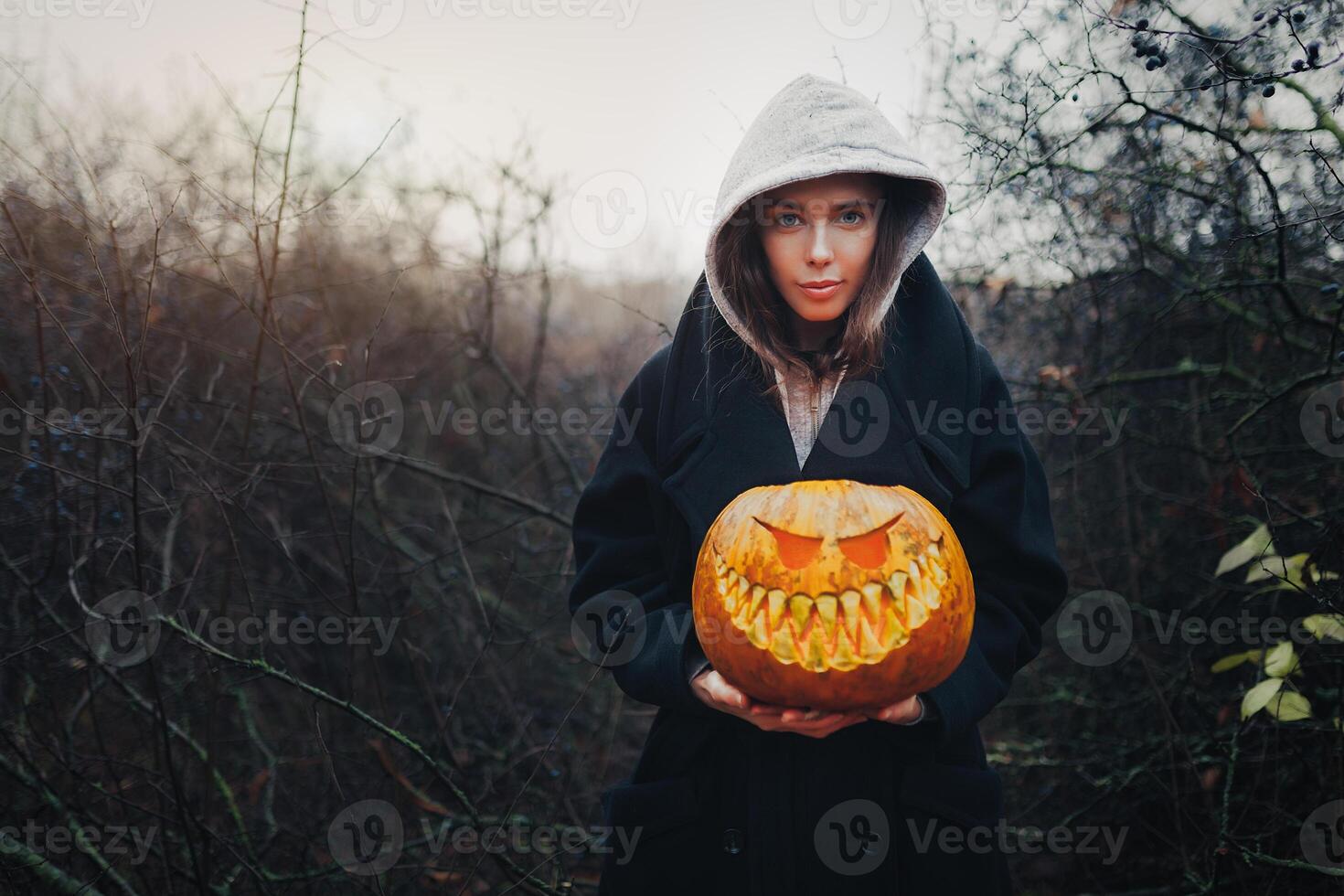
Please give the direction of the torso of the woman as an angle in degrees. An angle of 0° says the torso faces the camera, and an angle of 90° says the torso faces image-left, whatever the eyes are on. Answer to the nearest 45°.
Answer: approximately 0°
